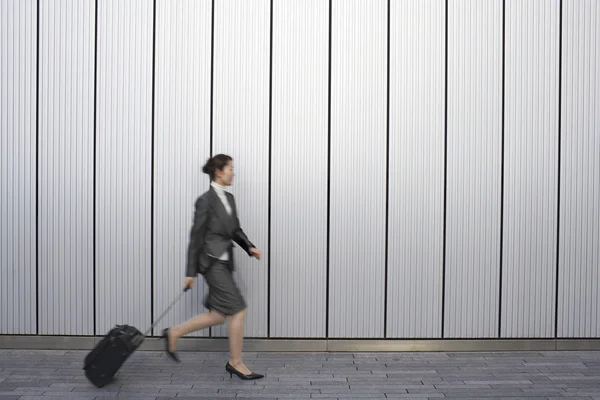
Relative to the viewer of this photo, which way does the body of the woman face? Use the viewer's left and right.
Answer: facing to the right of the viewer

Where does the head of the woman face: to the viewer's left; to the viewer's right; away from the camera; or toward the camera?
to the viewer's right
